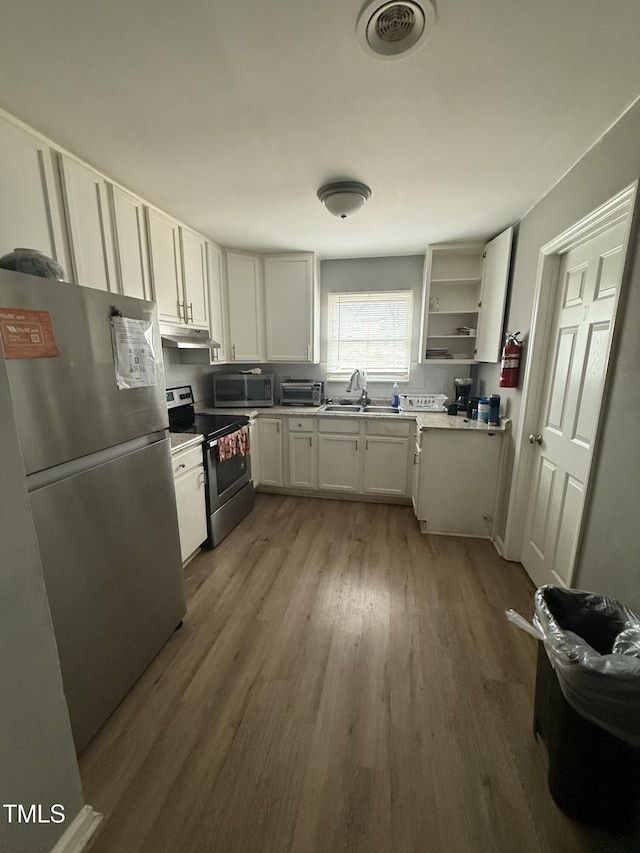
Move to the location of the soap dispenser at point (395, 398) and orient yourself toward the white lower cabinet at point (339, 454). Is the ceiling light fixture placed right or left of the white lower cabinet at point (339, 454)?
left

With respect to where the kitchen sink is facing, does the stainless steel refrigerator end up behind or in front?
in front

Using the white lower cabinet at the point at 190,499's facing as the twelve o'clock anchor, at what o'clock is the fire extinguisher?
The fire extinguisher is roughly at 11 o'clock from the white lower cabinet.

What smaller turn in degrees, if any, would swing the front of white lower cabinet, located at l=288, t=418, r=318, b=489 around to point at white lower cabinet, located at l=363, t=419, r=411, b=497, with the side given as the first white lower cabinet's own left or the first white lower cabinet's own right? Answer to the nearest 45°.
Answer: approximately 90° to the first white lower cabinet's own left

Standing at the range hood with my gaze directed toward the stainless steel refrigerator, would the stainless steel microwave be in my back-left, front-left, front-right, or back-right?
back-left

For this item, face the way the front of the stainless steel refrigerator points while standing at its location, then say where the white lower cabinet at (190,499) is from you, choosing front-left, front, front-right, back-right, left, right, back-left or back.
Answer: left

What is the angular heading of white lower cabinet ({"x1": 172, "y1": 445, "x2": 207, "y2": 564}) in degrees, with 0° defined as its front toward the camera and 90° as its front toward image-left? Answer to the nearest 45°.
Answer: approximately 315°

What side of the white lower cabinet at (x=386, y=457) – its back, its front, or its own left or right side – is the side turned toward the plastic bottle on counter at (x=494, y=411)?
left
